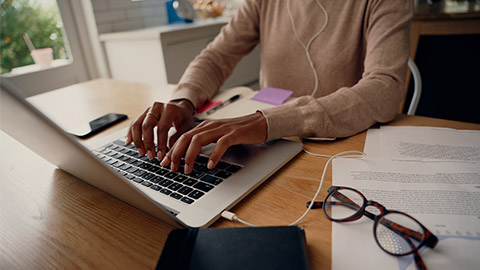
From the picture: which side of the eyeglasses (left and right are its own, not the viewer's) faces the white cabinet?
right

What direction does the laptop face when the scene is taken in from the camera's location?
facing away from the viewer and to the right of the viewer

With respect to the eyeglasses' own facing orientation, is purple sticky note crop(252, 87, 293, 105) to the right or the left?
on its right

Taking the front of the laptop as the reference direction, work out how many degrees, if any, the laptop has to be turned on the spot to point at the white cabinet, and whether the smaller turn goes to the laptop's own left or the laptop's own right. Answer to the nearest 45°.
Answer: approximately 45° to the laptop's own left

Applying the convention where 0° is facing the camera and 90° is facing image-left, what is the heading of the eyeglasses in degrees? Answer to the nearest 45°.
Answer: approximately 45°

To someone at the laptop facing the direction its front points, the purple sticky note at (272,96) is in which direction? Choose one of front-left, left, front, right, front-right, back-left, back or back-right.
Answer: front

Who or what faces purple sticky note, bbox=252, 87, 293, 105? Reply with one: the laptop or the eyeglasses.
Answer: the laptop
